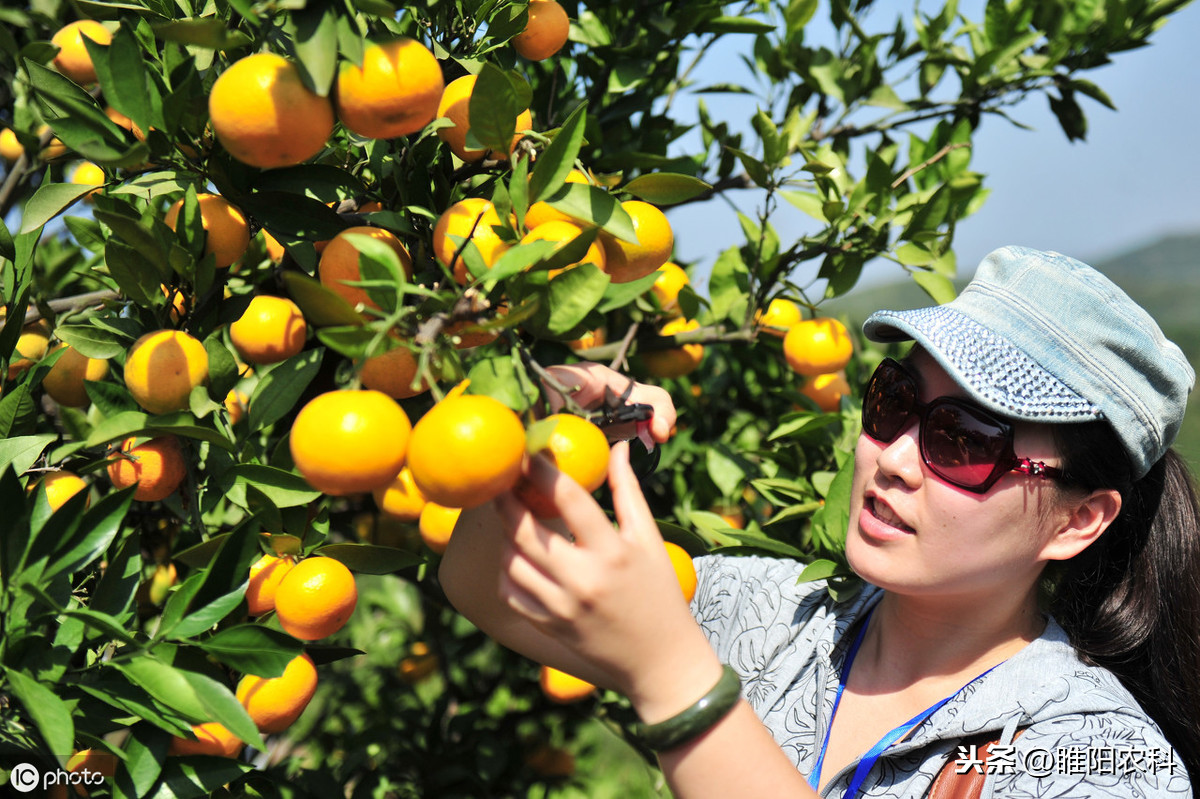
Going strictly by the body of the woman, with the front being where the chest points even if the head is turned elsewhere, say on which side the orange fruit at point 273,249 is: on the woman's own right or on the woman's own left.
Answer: on the woman's own right

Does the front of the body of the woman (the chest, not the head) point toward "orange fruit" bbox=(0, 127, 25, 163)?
no

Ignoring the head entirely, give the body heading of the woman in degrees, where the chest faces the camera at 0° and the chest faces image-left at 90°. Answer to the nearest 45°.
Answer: approximately 45°

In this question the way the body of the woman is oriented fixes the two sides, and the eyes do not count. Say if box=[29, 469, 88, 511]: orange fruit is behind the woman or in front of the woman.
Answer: in front

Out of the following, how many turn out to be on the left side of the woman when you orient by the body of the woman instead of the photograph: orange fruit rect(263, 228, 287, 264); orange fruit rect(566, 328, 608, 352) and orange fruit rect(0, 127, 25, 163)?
0
